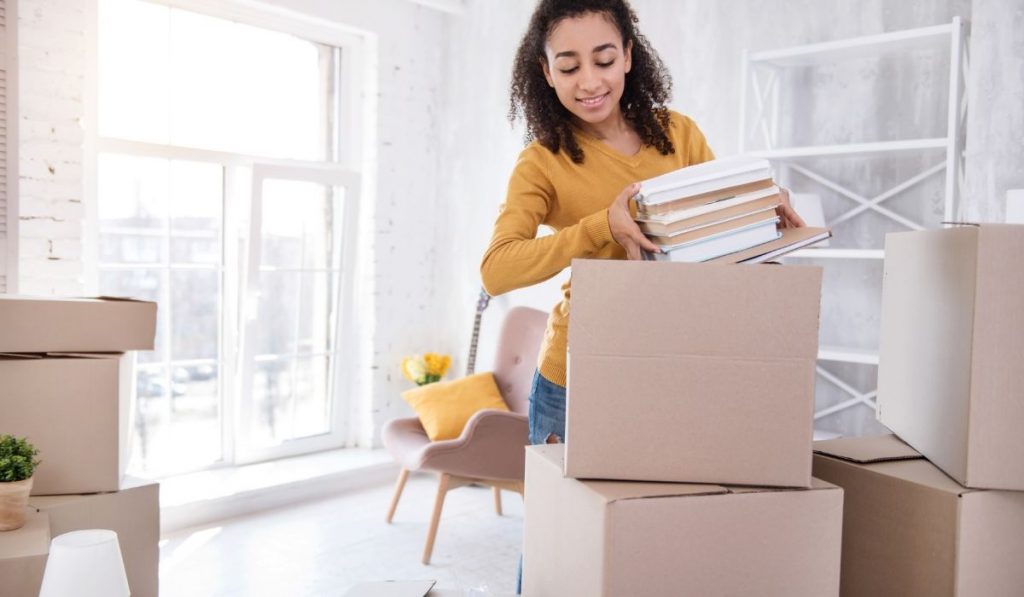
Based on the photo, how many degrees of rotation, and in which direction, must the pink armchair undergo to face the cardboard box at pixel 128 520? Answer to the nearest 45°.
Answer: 0° — it already faces it

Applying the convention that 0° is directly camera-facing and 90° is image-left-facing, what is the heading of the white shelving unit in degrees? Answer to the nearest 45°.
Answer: approximately 45°

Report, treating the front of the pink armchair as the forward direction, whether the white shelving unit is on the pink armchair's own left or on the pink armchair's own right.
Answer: on the pink armchair's own left

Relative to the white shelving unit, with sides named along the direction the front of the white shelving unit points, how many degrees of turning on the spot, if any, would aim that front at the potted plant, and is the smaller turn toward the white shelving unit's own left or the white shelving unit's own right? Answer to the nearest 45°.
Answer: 0° — it already faces it

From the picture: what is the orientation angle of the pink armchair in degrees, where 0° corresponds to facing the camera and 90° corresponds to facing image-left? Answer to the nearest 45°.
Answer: approximately 45°

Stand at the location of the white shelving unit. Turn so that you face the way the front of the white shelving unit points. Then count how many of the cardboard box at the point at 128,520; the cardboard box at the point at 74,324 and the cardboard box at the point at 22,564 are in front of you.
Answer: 3

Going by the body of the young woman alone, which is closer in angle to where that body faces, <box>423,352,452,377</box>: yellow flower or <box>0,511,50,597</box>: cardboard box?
the cardboard box

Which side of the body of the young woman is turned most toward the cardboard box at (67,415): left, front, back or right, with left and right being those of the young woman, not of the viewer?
right

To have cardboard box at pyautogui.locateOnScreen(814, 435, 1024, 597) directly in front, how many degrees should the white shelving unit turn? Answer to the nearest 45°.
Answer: approximately 45° to its left

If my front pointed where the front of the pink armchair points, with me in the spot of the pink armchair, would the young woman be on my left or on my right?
on my left

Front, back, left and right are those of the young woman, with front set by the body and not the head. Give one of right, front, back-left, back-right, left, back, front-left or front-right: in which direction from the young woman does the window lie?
back-right

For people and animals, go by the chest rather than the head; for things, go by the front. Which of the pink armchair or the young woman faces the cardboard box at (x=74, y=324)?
the pink armchair

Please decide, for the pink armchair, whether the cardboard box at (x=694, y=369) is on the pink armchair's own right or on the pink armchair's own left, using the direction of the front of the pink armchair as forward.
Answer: on the pink armchair's own left

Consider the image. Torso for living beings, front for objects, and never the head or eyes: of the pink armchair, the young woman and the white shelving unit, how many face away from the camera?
0

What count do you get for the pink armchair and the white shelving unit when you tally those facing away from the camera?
0

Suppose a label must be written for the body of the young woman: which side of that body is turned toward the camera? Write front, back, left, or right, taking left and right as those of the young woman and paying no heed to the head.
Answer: front
